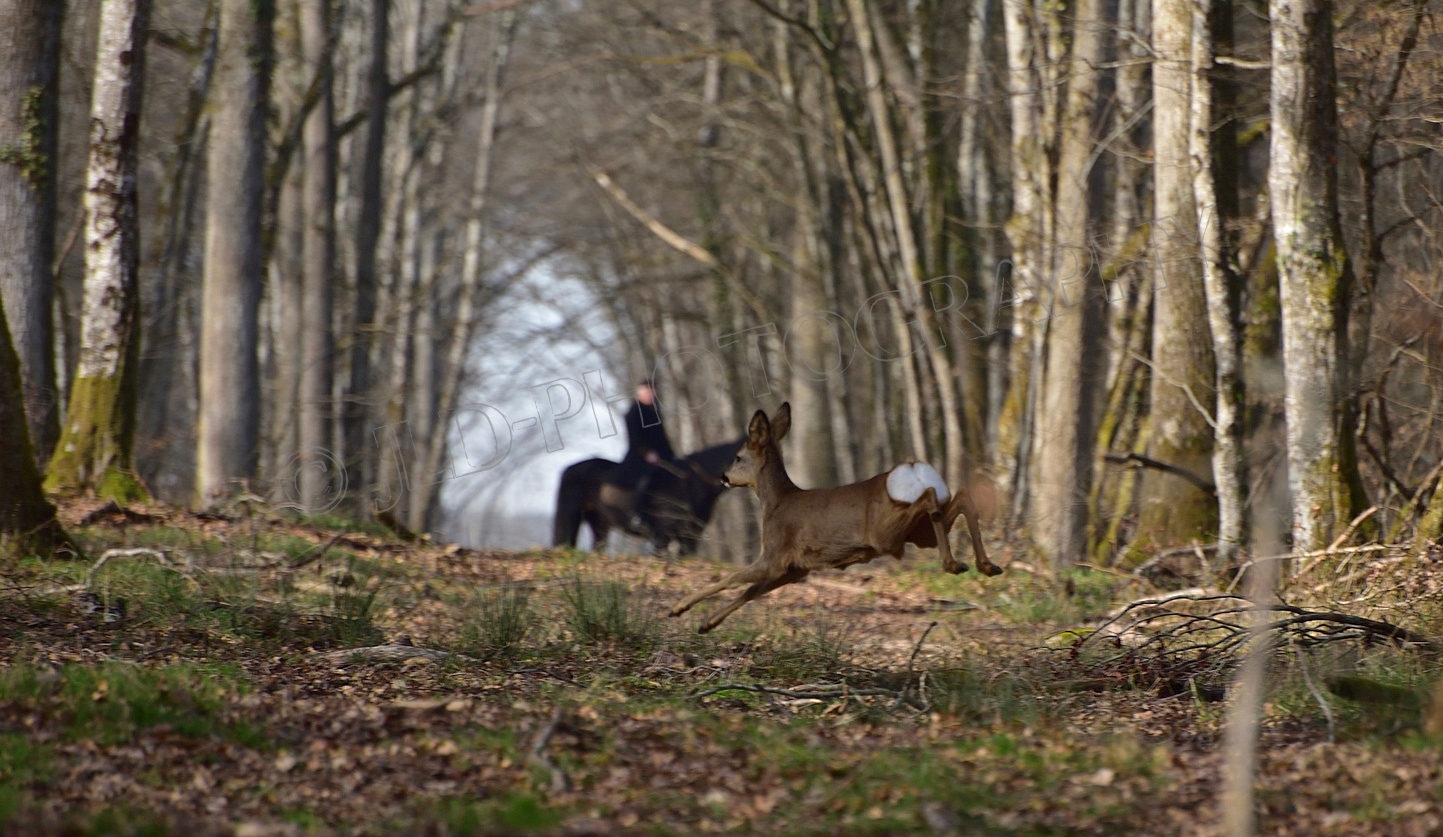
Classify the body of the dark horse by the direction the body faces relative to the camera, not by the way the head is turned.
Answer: to the viewer's right

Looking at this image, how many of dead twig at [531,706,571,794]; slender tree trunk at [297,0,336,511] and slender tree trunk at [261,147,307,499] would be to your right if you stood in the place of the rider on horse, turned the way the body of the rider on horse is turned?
1

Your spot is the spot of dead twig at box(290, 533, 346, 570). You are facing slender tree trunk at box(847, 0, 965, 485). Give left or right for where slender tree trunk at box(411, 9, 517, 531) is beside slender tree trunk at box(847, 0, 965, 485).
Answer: left

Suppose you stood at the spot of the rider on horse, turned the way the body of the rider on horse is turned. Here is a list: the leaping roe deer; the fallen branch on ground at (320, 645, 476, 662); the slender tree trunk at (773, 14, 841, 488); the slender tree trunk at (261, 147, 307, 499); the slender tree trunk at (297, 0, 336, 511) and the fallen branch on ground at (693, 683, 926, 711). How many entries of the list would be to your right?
3

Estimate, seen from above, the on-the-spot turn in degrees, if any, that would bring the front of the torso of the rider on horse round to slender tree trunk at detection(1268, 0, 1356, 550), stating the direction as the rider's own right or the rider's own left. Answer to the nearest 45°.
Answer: approximately 45° to the rider's own right

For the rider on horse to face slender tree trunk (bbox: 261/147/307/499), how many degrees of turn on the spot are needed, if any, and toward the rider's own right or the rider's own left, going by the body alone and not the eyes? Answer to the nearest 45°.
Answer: approximately 135° to the rider's own left

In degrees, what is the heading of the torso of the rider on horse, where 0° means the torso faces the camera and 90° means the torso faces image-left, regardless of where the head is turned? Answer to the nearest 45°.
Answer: approximately 270°

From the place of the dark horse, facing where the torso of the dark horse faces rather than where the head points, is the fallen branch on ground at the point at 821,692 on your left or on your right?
on your right

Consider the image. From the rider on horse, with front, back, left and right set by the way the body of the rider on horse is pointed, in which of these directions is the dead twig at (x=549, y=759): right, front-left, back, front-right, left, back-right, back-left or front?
right

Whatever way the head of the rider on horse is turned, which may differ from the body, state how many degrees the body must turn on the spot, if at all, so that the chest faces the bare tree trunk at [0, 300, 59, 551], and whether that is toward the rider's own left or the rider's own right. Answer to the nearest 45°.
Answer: approximately 135° to the rider's own right

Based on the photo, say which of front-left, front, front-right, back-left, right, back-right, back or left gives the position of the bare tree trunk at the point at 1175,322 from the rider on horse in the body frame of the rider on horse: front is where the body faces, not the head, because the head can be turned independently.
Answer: front-right

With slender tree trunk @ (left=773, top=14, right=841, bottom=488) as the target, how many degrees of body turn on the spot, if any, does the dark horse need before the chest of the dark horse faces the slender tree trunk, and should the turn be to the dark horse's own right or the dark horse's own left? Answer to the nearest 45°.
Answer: approximately 45° to the dark horse's own left

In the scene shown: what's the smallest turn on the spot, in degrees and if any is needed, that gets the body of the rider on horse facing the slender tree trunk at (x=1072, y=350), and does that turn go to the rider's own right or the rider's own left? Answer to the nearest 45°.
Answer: approximately 45° to the rider's own right

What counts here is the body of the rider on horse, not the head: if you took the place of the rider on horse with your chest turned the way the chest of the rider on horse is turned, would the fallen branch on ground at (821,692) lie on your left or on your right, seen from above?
on your right

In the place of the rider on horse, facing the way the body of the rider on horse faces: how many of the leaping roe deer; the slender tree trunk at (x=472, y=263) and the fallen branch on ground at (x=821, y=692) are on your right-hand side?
2
